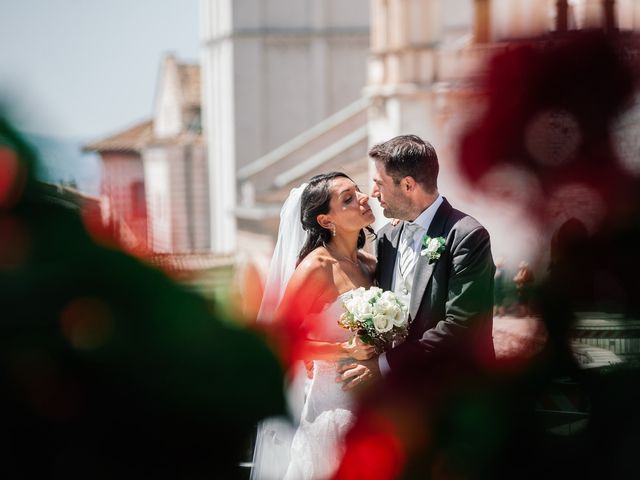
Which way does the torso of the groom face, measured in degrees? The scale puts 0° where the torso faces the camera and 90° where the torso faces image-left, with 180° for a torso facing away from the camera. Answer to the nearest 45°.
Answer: approximately 45°

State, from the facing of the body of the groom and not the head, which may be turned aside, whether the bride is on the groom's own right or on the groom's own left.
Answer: on the groom's own right

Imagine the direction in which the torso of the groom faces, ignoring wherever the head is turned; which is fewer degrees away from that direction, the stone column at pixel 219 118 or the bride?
the bride

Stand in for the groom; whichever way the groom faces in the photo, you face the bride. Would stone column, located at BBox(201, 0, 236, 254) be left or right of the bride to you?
right

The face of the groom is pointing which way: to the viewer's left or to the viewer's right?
to the viewer's left

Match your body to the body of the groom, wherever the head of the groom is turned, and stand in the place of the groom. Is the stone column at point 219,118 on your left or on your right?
on your right
